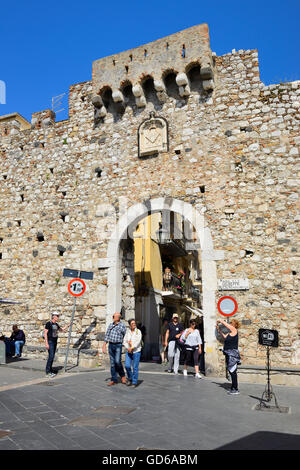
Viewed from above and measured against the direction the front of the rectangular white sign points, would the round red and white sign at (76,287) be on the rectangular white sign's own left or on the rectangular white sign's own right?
on the rectangular white sign's own right

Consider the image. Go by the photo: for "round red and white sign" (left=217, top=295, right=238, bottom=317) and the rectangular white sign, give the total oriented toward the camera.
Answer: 2

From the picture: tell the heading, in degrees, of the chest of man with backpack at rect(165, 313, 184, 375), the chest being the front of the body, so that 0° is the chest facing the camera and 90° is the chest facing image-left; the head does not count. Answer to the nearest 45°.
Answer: approximately 0°

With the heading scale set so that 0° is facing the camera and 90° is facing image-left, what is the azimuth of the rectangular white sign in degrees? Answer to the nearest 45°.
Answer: approximately 0°

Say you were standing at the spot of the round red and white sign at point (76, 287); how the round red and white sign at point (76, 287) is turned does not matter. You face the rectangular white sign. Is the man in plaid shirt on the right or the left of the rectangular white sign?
right

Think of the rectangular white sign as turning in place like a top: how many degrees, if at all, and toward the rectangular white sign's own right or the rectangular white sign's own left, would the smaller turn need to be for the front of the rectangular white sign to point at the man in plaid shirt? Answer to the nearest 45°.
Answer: approximately 45° to the rectangular white sign's own right

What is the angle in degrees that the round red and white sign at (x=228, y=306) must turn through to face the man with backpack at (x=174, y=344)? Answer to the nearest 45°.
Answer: approximately 135° to its right
